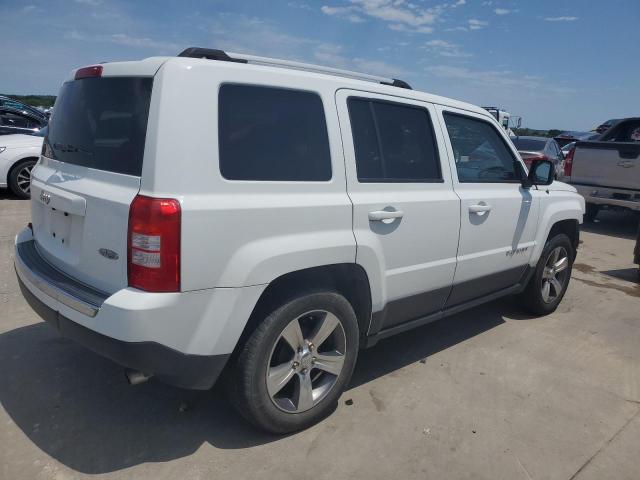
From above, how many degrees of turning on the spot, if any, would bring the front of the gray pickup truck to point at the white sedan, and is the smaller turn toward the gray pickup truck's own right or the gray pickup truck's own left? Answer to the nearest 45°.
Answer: approximately 135° to the gray pickup truck's own left

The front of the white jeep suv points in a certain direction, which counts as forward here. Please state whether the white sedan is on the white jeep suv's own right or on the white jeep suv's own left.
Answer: on the white jeep suv's own left

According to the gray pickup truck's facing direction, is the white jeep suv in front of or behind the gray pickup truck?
behind

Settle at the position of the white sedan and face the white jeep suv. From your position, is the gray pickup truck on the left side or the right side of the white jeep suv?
left

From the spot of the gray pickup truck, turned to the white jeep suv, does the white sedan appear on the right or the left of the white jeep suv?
right

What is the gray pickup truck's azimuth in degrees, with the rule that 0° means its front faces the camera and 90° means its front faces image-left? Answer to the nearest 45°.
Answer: approximately 180°

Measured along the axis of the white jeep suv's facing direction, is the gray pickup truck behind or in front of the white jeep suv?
in front

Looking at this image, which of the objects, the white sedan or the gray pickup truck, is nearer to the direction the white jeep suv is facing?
the gray pickup truck

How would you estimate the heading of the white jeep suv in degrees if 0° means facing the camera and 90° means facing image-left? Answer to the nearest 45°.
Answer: approximately 225°
